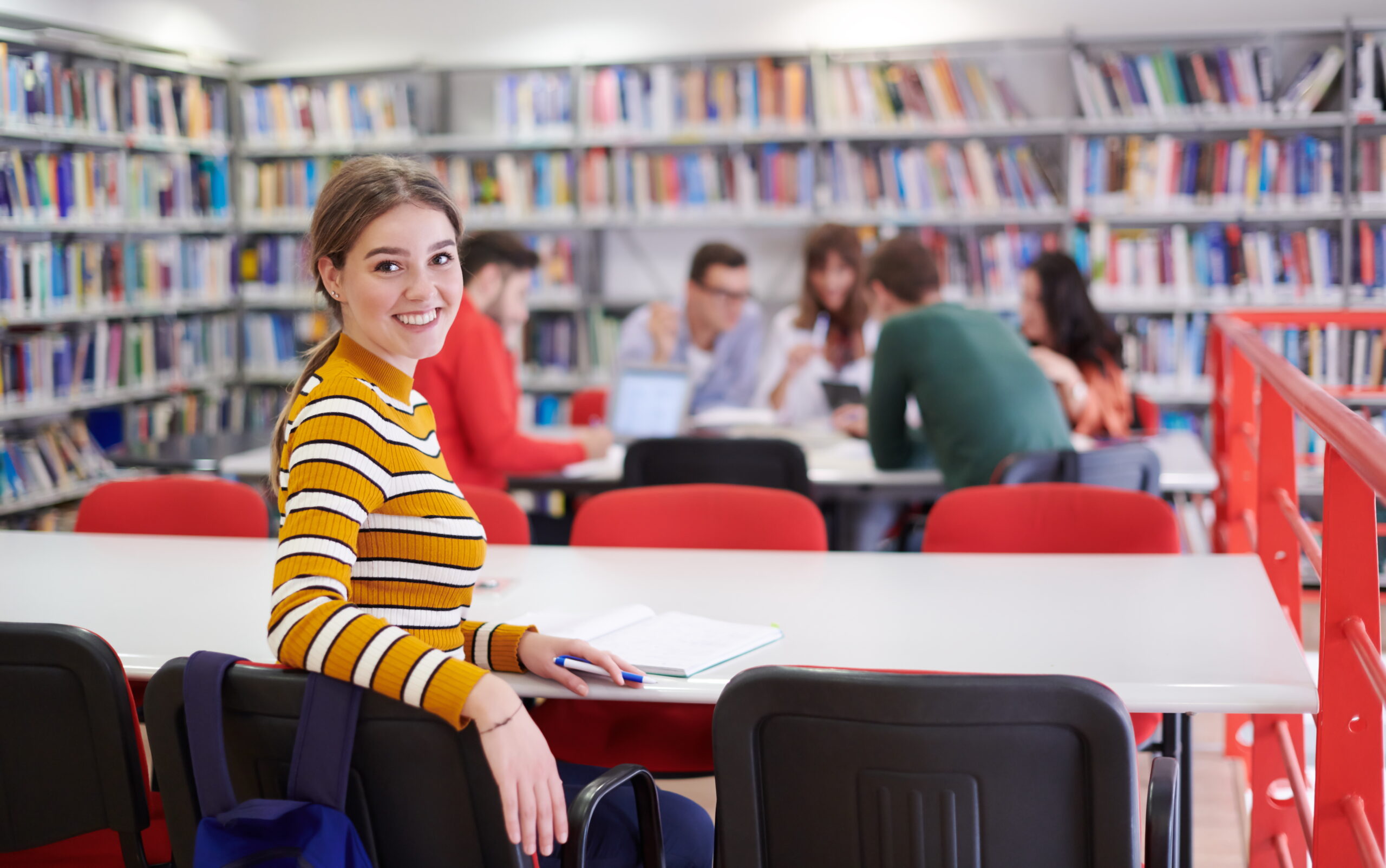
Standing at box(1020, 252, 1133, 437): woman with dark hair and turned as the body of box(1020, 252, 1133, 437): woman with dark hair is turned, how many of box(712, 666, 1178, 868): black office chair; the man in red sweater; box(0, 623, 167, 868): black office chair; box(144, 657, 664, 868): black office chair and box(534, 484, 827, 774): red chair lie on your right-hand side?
0

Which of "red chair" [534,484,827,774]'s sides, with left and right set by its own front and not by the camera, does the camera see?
front

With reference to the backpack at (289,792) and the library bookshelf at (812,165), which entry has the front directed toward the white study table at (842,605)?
the library bookshelf

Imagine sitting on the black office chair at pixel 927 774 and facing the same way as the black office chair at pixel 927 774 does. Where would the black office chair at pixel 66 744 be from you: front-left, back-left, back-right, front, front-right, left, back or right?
left

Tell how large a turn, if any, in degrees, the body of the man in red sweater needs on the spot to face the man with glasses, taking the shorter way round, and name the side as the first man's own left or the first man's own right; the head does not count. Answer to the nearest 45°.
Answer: approximately 45° to the first man's own left

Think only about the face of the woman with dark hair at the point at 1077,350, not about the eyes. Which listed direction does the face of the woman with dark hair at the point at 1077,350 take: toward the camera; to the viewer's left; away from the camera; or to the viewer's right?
to the viewer's left

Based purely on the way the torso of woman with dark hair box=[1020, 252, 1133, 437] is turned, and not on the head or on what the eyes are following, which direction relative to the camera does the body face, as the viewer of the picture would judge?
to the viewer's left

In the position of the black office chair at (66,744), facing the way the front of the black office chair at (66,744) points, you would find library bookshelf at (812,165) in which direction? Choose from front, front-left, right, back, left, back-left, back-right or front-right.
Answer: front-right

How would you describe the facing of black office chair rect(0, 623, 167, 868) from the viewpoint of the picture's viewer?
facing away from the viewer

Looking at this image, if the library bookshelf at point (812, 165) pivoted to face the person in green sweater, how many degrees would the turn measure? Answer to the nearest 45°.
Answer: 0° — it already faces them

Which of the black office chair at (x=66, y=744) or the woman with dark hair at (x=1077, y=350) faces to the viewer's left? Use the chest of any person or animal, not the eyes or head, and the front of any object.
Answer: the woman with dark hair

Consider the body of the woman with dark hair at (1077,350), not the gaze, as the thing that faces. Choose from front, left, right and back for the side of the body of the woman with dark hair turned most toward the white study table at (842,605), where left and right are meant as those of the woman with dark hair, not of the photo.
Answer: left

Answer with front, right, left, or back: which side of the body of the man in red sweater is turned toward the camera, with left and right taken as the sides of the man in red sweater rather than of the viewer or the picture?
right

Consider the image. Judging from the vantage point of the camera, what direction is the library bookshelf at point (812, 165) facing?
facing the viewer

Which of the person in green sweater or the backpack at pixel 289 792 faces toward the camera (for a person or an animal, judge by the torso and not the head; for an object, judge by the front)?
the backpack

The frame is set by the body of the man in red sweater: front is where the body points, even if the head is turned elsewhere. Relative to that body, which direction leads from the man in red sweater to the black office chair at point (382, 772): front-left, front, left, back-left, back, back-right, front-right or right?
right

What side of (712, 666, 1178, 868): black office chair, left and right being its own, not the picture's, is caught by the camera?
back

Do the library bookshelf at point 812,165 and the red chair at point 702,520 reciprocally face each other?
no

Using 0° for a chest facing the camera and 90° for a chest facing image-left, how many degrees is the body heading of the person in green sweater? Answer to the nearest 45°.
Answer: approximately 135°

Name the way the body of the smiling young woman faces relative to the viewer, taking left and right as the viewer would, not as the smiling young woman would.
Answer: facing to the right of the viewer
